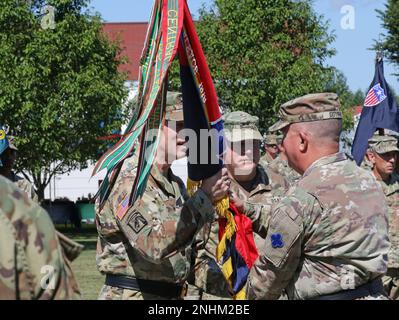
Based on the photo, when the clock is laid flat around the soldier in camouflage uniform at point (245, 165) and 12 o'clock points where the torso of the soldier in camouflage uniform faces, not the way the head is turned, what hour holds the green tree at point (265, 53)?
The green tree is roughly at 6 o'clock from the soldier in camouflage uniform.

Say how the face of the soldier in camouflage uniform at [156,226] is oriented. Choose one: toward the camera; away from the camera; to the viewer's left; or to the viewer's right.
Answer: to the viewer's right

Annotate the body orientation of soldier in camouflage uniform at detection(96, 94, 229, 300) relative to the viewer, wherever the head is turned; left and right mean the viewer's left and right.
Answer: facing to the right of the viewer

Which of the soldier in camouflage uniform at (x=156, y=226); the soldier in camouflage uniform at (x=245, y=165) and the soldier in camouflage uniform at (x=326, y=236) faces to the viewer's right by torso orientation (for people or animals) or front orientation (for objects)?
the soldier in camouflage uniform at (x=156, y=226)

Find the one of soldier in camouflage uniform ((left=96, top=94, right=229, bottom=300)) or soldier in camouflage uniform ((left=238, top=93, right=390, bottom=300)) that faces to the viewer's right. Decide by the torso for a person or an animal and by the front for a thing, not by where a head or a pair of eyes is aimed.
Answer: soldier in camouflage uniform ((left=96, top=94, right=229, bottom=300))

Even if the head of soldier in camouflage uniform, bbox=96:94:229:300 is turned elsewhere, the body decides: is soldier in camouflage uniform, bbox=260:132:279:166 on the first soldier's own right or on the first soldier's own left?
on the first soldier's own left

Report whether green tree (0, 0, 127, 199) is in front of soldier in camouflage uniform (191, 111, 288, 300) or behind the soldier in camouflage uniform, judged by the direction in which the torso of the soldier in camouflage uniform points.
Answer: behind

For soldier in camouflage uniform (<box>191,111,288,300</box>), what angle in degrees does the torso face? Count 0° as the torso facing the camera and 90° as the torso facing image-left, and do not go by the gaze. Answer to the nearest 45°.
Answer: approximately 0°

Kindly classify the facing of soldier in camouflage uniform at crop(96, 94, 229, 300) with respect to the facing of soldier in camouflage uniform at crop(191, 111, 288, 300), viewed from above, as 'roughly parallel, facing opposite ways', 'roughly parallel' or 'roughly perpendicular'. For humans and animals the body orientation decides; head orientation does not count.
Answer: roughly perpendicular

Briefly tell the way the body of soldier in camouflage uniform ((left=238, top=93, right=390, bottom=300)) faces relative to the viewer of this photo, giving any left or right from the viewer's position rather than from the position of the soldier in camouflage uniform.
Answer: facing away from the viewer and to the left of the viewer
